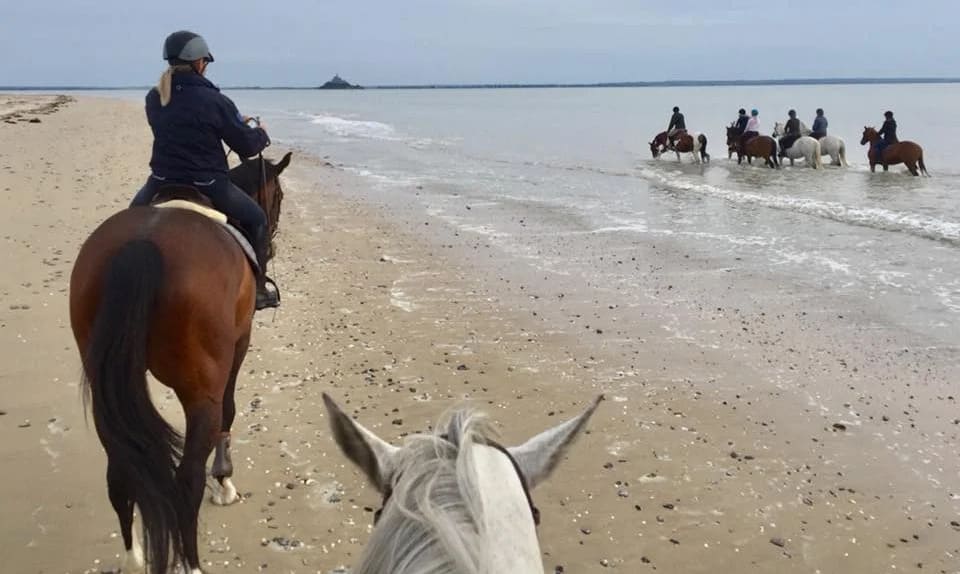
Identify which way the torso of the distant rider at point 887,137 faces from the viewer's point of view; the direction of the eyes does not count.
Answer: to the viewer's left

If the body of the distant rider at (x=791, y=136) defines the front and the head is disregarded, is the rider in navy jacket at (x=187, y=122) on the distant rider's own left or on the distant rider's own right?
on the distant rider's own left

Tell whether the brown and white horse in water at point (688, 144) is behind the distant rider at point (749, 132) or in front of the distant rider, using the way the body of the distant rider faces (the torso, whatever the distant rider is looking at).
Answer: in front

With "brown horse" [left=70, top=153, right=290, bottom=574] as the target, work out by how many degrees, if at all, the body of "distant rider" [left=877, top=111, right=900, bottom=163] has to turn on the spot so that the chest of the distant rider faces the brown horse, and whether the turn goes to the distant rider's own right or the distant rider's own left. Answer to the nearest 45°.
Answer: approximately 90° to the distant rider's own left

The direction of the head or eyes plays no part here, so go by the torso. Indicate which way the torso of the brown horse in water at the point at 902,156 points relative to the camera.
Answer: to the viewer's left

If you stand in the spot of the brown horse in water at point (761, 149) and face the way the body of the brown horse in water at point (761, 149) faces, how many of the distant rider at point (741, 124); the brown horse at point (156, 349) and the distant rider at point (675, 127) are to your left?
1

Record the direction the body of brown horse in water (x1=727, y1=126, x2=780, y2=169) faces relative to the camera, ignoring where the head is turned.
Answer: to the viewer's left

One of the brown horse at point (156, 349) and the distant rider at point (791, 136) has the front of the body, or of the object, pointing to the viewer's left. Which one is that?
the distant rider

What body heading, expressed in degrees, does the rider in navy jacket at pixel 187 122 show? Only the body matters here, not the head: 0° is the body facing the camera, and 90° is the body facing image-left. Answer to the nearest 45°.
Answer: approximately 225°

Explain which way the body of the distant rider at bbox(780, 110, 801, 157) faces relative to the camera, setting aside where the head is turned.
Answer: to the viewer's left

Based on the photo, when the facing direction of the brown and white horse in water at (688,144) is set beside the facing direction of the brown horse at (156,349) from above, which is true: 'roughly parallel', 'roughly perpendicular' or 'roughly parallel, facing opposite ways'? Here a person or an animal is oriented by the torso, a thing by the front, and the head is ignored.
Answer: roughly perpendicular

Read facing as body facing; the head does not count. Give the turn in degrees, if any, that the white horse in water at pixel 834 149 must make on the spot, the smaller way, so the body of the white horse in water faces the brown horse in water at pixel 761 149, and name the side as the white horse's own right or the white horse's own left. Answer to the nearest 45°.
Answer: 0° — it already faces it

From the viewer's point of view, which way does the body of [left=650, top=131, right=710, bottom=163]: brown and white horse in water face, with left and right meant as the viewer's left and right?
facing to the left of the viewer

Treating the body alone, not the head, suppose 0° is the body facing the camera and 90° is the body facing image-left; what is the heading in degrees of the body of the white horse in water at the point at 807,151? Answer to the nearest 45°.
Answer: approximately 90°

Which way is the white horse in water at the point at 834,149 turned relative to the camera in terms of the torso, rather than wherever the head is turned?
to the viewer's left
